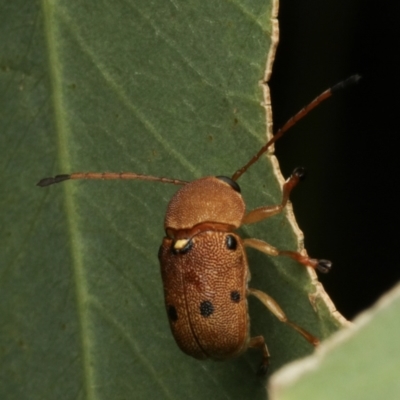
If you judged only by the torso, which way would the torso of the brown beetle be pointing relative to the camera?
away from the camera

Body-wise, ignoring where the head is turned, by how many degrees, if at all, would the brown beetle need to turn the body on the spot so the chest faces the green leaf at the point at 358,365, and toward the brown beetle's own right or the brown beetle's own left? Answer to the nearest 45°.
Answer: approximately 180°
